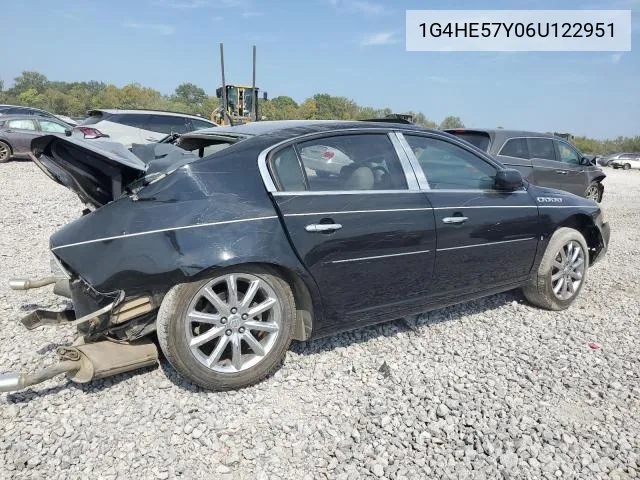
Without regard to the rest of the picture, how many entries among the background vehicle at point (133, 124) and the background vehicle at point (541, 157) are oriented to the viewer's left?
0

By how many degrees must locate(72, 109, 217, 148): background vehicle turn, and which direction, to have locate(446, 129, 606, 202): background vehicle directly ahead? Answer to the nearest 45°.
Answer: approximately 90° to its right

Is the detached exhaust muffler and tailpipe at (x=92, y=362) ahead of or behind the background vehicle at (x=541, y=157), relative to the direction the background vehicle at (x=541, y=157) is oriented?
behind

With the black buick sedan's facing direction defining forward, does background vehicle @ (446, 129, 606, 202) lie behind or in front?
in front

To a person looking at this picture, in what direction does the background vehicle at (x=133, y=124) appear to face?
facing away from the viewer and to the right of the viewer

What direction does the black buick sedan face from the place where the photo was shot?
facing away from the viewer and to the right of the viewer

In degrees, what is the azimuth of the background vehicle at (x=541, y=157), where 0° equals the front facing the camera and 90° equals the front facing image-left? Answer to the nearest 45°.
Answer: approximately 225°

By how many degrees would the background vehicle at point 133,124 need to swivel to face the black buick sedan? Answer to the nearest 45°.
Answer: approximately 135° to its right

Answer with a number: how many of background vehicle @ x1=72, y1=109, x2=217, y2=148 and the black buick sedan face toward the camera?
0
